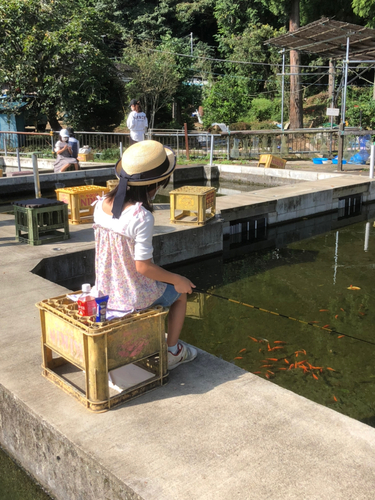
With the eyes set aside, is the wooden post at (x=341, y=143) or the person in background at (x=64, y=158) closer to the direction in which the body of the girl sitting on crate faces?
the wooden post

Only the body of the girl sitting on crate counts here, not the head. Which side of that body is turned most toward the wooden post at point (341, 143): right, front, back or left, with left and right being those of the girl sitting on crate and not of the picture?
front

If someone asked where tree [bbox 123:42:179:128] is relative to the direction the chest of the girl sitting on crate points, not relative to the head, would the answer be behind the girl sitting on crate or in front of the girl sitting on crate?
in front

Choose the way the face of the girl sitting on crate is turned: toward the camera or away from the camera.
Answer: away from the camera

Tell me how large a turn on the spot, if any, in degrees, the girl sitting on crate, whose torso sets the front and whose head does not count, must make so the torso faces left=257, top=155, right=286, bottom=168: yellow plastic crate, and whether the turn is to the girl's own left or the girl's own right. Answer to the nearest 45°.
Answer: approximately 45° to the girl's own left

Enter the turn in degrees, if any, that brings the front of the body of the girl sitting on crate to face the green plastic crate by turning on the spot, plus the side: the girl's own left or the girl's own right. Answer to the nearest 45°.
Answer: approximately 45° to the girl's own left

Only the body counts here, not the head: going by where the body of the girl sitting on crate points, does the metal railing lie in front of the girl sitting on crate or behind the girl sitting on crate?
in front

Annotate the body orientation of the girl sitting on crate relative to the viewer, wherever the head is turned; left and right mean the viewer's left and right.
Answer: facing away from the viewer and to the right of the viewer

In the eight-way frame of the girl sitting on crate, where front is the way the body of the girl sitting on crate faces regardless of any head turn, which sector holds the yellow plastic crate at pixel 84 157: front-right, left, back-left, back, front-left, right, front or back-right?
front-left

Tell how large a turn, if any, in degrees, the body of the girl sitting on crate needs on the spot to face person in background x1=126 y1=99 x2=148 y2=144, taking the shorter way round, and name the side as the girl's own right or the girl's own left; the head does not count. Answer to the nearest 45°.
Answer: approximately 45° to the girl's own left
